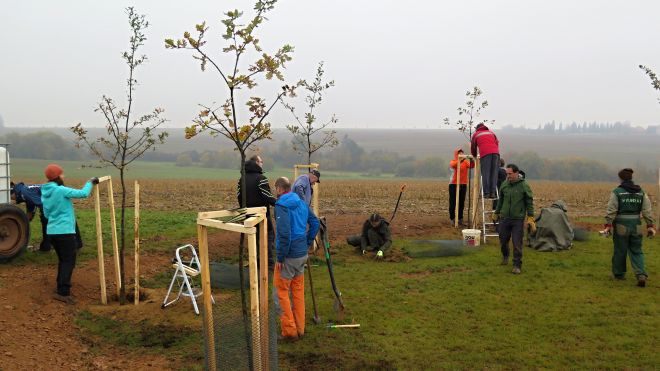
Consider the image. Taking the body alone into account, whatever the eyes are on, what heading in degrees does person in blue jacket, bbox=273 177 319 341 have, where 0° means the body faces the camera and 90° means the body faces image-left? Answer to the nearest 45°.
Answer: approximately 135°

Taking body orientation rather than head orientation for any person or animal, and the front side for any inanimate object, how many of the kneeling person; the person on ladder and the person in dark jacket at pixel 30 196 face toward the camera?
1

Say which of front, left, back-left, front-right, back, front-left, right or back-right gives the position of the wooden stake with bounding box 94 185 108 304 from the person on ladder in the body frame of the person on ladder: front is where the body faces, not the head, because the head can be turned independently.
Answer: left

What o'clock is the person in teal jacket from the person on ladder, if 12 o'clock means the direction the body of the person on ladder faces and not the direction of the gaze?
The person in teal jacket is roughly at 9 o'clock from the person on ladder.

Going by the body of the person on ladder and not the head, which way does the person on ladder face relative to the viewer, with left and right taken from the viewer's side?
facing away from the viewer and to the left of the viewer

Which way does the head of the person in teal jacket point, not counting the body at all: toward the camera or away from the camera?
away from the camera

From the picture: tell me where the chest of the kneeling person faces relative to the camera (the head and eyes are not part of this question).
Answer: toward the camera

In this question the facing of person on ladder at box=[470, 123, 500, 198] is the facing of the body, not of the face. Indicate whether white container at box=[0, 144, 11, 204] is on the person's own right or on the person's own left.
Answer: on the person's own left

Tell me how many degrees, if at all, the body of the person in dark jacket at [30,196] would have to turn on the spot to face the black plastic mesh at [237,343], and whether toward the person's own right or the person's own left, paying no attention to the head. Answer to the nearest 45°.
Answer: approximately 90° to the person's own left

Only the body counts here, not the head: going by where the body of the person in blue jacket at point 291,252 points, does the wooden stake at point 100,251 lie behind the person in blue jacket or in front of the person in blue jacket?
in front

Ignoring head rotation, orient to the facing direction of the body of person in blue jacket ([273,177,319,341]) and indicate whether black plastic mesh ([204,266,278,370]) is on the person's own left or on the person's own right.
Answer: on the person's own left
